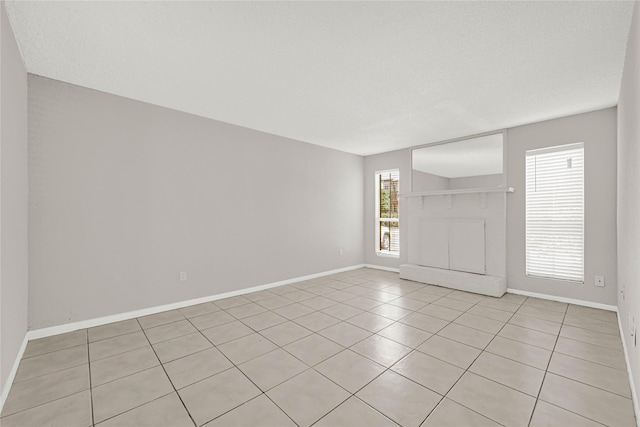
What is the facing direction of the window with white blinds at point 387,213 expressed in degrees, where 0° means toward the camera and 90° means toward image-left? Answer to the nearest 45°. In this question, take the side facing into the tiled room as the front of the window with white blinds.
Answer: approximately 45°
